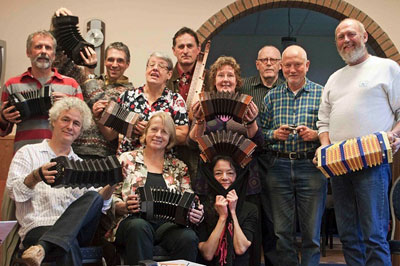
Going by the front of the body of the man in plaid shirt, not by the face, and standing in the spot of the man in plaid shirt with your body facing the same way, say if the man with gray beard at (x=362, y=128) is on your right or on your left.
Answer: on your left

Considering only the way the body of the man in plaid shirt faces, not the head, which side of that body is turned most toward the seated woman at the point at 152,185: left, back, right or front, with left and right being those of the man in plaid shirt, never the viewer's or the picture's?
right

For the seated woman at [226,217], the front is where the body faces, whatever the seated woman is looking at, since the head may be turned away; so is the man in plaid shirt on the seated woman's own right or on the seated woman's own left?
on the seated woman's own left

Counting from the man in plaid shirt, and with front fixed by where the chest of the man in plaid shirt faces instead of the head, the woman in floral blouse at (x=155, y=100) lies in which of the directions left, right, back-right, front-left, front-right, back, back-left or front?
right

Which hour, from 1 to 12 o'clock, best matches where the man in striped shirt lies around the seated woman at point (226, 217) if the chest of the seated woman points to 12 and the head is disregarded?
The man in striped shirt is roughly at 3 o'clock from the seated woman.

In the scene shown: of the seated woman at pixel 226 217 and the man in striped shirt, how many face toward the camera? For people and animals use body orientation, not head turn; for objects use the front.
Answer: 2
